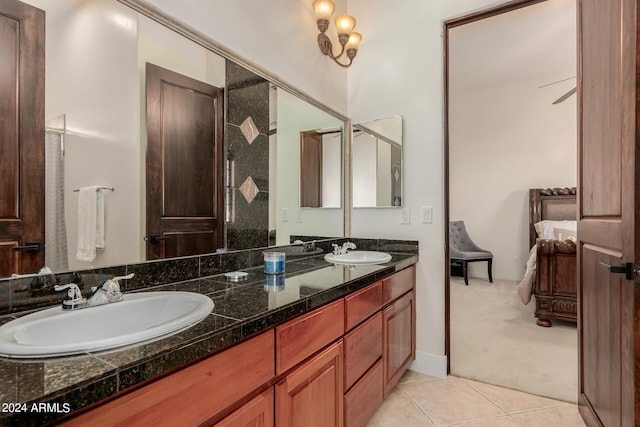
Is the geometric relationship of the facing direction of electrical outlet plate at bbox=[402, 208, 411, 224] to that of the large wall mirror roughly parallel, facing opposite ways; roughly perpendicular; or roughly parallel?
roughly perpendicular

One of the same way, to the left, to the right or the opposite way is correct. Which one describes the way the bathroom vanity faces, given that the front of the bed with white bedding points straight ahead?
to the left

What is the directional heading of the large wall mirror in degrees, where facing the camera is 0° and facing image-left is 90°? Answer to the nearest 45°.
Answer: approximately 315°

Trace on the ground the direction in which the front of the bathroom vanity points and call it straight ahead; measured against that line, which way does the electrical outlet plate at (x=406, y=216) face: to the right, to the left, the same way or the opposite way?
to the right

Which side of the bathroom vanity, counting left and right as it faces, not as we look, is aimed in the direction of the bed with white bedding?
left

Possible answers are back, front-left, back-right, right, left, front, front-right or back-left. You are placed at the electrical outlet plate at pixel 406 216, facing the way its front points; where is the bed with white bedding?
back-left

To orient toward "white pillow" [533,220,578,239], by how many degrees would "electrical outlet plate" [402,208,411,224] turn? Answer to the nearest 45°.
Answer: approximately 135° to its left

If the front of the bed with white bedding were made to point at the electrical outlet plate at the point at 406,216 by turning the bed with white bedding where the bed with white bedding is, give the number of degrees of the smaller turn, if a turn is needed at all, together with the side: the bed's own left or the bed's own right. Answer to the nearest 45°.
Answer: approximately 45° to the bed's own right
